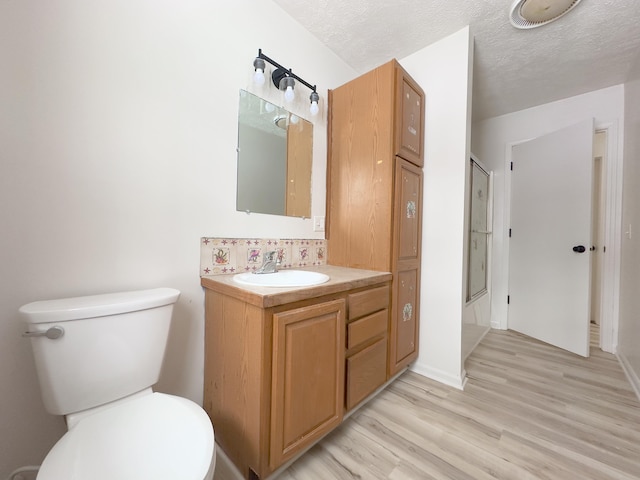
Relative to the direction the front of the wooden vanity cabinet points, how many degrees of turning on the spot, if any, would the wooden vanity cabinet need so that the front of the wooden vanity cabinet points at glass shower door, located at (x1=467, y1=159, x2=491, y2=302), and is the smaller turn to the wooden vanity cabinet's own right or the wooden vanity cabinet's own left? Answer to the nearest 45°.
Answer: approximately 90° to the wooden vanity cabinet's own left

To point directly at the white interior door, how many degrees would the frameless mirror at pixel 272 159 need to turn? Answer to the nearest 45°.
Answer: approximately 45° to its left

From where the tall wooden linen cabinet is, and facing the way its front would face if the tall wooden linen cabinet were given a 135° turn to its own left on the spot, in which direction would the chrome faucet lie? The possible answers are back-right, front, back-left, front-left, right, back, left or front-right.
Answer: back-left

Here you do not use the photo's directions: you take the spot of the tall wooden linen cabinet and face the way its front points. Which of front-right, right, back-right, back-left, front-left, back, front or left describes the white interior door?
left

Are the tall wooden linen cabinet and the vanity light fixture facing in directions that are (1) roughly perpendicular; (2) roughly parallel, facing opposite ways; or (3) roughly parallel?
roughly parallel

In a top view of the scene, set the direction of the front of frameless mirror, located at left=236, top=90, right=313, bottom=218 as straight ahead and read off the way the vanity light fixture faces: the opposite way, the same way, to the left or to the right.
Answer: the same way

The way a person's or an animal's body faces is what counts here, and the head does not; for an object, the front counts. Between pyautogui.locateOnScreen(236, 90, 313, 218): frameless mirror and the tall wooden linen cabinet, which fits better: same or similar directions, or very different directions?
same or similar directions

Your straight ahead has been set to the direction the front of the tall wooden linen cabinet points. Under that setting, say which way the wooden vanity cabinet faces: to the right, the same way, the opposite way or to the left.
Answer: the same way

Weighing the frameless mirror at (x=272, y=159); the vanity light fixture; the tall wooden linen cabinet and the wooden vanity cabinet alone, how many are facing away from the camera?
0

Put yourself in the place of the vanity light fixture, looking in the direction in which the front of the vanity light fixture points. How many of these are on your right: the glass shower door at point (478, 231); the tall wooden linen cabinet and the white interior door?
0

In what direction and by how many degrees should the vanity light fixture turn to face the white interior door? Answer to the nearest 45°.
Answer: approximately 45° to its left

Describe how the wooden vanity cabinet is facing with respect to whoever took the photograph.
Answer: facing the viewer and to the right of the viewer

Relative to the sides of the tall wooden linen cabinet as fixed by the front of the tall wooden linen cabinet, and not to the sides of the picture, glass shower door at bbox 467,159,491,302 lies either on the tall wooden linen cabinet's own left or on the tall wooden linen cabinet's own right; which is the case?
on the tall wooden linen cabinet's own left

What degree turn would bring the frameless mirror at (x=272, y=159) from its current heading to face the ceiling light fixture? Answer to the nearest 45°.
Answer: approximately 45° to its left
